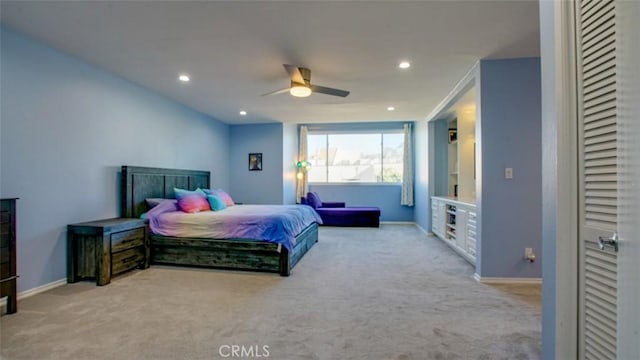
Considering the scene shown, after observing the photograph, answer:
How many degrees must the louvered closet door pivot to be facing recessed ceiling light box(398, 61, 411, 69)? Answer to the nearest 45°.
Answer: approximately 90° to its right

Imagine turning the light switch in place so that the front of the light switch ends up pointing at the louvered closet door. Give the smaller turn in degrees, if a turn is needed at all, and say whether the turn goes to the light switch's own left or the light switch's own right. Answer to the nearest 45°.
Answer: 0° — it already faces it

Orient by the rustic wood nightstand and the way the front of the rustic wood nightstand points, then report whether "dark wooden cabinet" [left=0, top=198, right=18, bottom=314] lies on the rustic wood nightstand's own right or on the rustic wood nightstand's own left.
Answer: on the rustic wood nightstand's own right

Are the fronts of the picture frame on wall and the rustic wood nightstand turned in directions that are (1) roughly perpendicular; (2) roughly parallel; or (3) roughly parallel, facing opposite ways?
roughly perpendicular

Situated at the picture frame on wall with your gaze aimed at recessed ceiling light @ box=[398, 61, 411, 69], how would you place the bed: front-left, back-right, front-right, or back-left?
front-right

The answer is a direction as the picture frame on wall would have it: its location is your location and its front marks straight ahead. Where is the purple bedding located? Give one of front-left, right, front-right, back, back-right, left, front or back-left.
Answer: front

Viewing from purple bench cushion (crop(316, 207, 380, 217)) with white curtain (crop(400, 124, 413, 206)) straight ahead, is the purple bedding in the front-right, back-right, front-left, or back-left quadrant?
back-right

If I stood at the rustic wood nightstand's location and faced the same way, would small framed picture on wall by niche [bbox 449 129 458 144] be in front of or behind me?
in front

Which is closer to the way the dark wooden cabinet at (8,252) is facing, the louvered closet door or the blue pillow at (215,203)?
the louvered closet door

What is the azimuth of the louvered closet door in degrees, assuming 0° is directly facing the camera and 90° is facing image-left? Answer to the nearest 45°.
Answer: approximately 45°

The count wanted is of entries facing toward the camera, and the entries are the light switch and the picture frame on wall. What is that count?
2

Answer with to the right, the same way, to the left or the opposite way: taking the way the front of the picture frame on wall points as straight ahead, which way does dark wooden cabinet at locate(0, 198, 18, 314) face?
to the left

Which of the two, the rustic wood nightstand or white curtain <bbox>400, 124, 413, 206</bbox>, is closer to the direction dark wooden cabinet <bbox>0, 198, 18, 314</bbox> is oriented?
the white curtain

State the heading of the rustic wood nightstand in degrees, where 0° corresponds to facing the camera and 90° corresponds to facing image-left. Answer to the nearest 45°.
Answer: approximately 315°

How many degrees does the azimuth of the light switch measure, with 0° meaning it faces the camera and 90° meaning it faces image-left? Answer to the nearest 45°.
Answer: approximately 0°

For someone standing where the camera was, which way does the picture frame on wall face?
facing the viewer

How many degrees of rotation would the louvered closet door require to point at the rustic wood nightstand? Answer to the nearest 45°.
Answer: approximately 45° to its right

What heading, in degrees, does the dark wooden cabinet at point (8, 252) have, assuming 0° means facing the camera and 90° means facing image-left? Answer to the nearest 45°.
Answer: approximately 315°

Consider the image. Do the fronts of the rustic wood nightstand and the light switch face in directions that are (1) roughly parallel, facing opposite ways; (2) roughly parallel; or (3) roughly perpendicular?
roughly perpendicular
